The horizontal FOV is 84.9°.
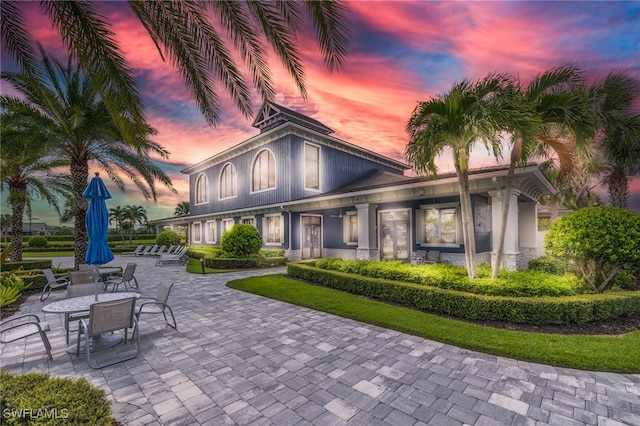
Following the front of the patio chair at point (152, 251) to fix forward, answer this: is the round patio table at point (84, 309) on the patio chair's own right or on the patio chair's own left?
on the patio chair's own left

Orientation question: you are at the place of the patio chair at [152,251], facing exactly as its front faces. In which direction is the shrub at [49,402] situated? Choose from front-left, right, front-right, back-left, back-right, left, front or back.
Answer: left

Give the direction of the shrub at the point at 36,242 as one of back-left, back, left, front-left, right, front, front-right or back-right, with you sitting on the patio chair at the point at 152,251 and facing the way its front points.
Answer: front-right

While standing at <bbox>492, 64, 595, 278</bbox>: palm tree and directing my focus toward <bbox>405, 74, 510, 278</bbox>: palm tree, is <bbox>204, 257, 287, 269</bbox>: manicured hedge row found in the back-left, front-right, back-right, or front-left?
front-right

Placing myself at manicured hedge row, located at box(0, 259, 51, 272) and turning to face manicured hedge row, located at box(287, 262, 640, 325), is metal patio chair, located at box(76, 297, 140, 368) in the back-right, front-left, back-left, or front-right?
front-right

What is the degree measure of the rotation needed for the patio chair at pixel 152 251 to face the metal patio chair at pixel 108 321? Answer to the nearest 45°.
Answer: approximately 90° to its left

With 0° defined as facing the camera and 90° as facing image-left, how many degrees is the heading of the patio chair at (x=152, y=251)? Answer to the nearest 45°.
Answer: approximately 90°

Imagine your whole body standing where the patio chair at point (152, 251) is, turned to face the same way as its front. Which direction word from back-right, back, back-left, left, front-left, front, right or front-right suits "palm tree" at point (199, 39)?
left
